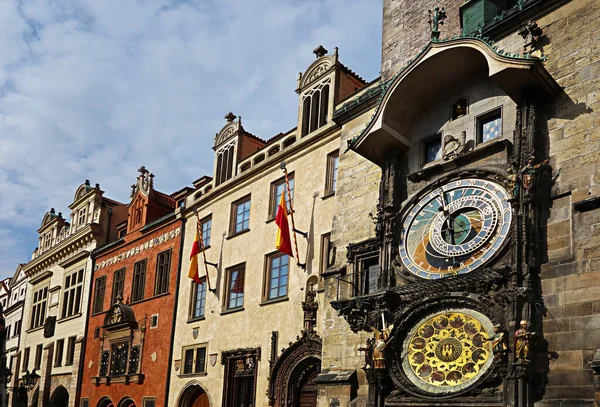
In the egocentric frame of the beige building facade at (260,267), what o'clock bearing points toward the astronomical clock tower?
The astronomical clock tower is roughly at 10 o'clock from the beige building facade.

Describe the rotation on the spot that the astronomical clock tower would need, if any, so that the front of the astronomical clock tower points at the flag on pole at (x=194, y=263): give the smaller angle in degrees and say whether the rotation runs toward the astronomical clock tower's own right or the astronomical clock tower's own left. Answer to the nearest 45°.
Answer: approximately 90° to the astronomical clock tower's own right

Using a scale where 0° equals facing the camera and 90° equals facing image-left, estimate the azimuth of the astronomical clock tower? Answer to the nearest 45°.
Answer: approximately 45°

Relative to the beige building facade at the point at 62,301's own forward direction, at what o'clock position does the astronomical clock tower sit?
The astronomical clock tower is roughly at 10 o'clock from the beige building facade.

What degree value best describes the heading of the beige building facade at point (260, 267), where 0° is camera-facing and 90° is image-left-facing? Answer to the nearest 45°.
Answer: approximately 45°

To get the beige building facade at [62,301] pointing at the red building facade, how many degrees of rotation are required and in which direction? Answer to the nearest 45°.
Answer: approximately 45° to its left

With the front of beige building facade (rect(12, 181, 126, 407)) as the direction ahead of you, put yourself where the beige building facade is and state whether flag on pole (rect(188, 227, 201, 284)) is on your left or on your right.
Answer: on your left

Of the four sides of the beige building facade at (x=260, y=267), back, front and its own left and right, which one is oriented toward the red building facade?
right

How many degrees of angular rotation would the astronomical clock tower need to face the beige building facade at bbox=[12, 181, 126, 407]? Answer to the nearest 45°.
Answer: approximately 90° to its right
